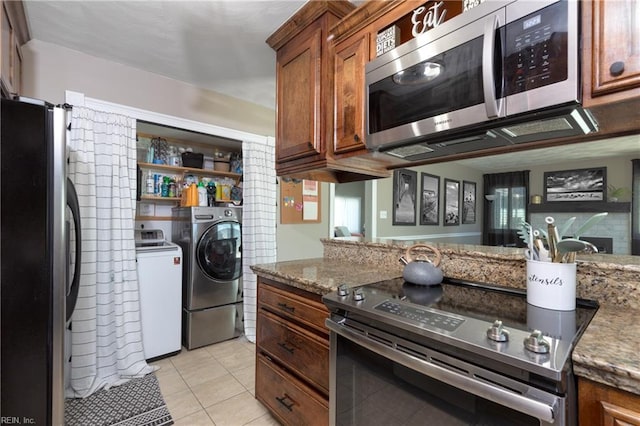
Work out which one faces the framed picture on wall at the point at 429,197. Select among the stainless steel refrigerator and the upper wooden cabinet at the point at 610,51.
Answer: the stainless steel refrigerator

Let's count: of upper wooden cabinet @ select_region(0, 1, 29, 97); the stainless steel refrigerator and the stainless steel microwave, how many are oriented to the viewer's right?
2

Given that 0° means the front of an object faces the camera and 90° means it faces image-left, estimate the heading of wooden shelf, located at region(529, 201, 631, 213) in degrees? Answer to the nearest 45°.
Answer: approximately 0°

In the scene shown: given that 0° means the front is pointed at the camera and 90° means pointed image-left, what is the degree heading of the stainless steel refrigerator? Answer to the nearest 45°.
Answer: approximately 270°

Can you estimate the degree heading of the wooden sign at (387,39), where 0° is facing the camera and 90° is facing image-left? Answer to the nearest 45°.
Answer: approximately 45°

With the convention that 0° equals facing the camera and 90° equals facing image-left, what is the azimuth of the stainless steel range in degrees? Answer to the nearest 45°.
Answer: approximately 45°

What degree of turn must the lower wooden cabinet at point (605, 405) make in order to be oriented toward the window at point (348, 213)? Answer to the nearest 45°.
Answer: approximately 90° to its right

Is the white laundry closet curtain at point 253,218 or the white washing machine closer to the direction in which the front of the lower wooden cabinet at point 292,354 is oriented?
the white washing machine

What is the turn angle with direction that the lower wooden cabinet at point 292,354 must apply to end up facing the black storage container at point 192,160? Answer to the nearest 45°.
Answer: approximately 90° to its right
